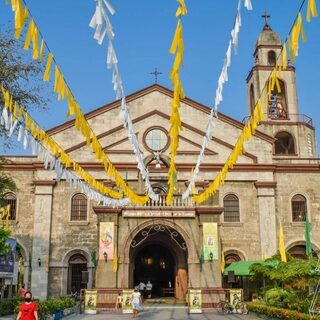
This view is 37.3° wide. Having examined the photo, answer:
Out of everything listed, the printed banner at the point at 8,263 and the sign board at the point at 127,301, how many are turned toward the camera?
2

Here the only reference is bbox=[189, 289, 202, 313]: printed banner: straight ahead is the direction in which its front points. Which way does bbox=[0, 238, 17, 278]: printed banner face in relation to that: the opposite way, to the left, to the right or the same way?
the same way

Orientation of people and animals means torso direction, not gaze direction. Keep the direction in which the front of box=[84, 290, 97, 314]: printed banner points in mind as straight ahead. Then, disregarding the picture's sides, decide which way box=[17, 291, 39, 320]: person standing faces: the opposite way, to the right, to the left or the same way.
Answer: the same way

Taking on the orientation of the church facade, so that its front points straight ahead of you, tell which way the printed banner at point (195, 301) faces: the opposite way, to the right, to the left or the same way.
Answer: the same way

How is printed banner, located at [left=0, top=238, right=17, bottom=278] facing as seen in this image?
toward the camera

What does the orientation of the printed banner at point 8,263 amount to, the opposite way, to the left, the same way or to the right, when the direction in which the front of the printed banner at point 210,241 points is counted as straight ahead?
the same way

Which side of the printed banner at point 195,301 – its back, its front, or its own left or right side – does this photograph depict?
front

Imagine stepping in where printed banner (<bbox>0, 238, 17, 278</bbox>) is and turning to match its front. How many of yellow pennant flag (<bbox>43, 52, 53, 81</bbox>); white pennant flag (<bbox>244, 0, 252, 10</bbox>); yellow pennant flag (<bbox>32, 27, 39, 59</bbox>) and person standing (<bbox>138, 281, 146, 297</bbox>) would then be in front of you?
3

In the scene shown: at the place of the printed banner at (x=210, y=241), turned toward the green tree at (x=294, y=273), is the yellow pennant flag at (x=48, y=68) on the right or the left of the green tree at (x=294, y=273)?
right

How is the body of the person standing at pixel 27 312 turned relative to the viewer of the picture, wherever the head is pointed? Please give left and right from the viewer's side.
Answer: facing the viewer

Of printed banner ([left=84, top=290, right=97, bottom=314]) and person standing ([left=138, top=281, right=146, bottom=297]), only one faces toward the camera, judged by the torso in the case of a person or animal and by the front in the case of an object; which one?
the printed banner

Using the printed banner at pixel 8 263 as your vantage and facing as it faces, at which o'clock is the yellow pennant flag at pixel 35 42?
The yellow pennant flag is roughly at 12 o'clock from the printed banner.
